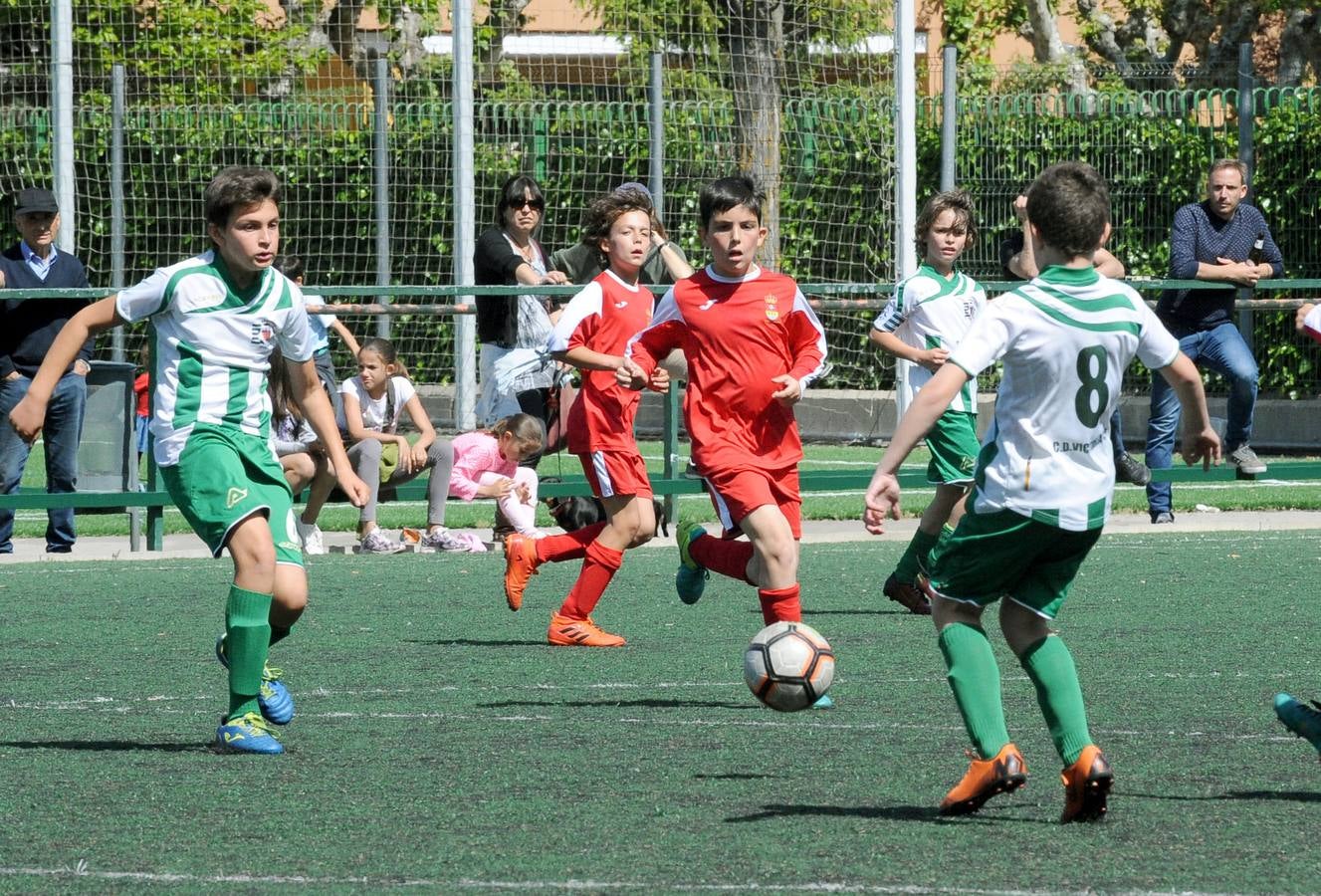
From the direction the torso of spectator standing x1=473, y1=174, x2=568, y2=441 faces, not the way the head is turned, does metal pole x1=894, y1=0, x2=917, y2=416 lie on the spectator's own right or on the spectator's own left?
on the spectator's own left

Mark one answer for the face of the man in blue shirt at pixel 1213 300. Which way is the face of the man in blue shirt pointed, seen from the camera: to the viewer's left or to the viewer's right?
to the viewer's left

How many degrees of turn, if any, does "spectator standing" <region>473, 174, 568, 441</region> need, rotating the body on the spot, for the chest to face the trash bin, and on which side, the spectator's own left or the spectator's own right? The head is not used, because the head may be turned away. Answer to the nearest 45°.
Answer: approximately 135° to the spectator's own right

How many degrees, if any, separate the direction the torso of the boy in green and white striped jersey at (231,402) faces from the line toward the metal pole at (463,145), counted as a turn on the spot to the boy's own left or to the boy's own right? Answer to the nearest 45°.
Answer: approximately 135° to the boy's own left

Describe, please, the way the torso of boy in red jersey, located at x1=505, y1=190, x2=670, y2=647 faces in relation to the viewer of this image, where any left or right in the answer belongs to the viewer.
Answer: facing the viewer and to the right of the viewer

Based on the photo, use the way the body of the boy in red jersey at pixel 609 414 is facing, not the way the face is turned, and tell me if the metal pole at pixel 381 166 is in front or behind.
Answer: behind

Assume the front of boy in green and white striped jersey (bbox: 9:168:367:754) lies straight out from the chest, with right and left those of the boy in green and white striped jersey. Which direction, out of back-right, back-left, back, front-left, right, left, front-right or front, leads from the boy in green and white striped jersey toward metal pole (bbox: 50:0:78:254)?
back-left

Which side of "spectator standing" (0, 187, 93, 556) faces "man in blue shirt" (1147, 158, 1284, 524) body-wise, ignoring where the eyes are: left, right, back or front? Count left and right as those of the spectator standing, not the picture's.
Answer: left

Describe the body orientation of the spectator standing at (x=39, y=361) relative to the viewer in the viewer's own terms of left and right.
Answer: facing the viewer
